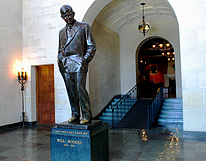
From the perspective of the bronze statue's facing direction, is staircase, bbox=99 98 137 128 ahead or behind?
behind

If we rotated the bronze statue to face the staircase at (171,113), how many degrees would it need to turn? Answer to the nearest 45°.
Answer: approximately 180°

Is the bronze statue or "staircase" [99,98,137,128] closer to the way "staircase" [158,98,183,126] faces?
the bronze statue

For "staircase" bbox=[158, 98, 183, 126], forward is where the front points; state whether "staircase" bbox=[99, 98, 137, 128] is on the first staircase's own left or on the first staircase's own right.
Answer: on the first staircase's own right

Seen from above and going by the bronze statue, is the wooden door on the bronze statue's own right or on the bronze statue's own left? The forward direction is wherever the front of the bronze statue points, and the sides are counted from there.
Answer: on the bronze statue's own right

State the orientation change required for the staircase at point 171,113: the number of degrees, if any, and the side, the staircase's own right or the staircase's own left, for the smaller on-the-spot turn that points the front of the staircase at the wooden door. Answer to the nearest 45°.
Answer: approximately 90° to the staircase's own right

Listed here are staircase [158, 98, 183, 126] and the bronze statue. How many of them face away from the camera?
0

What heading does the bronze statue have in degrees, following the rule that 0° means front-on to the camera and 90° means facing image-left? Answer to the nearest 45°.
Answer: approximately 45°

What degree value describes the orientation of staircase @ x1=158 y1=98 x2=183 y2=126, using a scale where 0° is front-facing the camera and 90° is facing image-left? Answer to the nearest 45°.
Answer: approximately 0°
